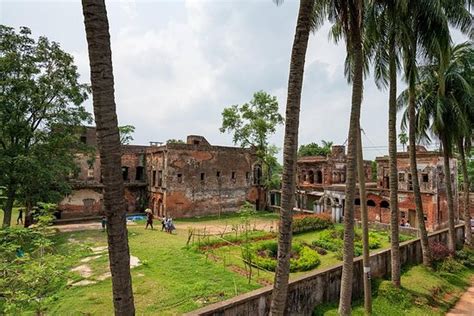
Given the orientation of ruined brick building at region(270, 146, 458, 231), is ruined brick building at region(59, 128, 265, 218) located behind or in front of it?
in front

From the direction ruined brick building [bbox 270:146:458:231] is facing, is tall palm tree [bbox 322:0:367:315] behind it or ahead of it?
ahead

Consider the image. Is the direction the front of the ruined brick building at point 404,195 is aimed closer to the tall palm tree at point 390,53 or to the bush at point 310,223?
the bush

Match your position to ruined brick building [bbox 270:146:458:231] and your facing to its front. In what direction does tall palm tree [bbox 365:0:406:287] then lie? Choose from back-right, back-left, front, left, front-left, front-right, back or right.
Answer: front-left

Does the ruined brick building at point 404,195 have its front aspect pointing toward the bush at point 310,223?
yes

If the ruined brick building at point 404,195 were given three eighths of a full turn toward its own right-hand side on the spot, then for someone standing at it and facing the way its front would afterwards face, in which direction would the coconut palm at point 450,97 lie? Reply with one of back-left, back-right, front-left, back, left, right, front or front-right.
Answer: back

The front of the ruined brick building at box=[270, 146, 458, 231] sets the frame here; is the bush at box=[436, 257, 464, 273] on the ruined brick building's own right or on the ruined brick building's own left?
on the ruined brick building's own left

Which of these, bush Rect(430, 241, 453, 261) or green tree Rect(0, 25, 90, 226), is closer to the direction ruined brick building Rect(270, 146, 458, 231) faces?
the green tree

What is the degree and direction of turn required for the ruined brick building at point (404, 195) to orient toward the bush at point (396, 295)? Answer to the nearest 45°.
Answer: approximately 45° to its left

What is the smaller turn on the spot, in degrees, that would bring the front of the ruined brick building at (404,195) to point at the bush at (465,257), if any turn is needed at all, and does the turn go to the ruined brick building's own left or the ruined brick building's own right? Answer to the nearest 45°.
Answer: approximately 45° to the ruined brick building's own left
